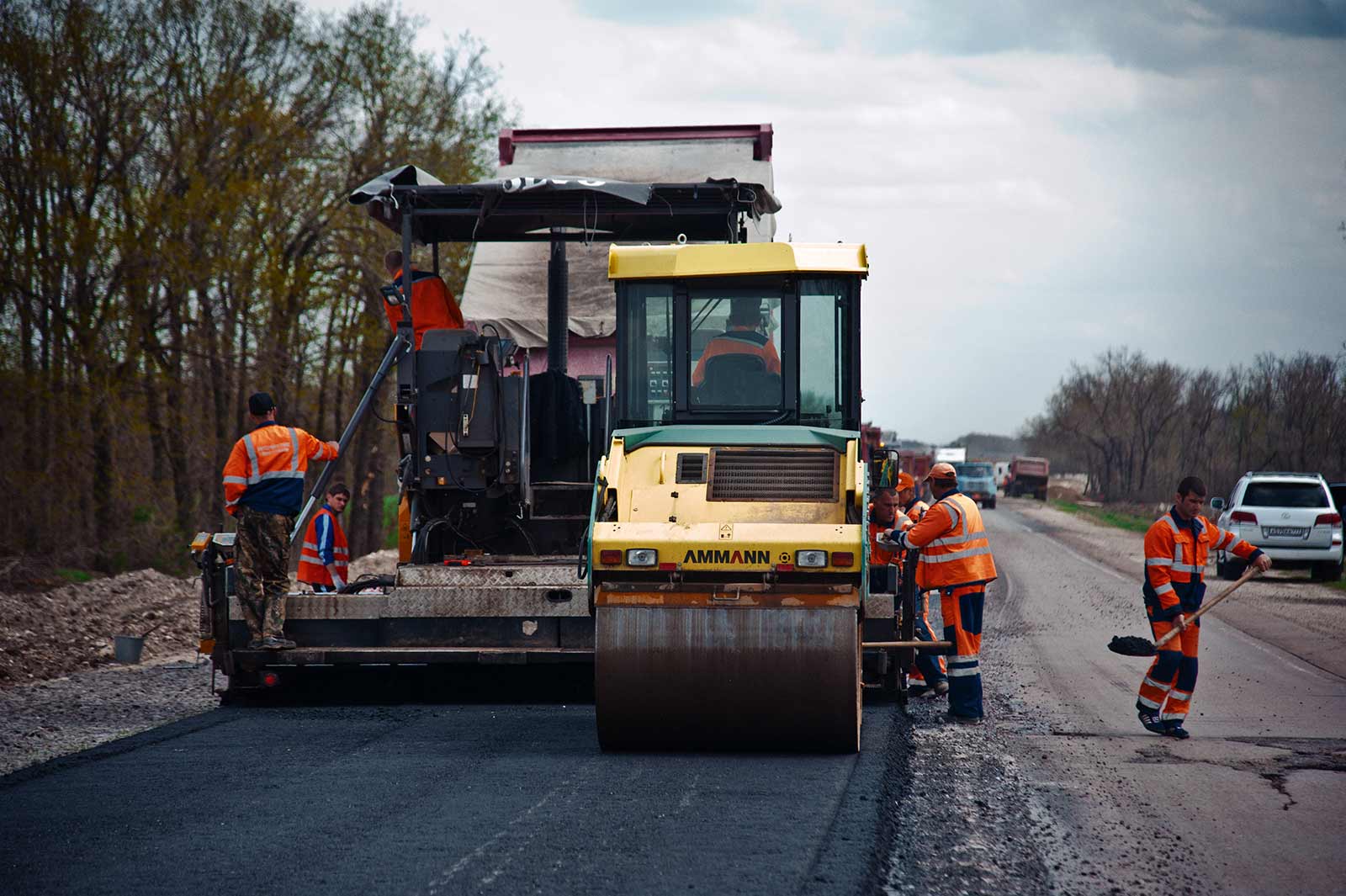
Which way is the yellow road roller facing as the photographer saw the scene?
facing away from the viewer

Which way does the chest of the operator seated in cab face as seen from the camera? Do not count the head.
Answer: away from the camera

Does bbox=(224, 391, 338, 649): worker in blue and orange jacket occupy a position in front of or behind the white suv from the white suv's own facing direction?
behind

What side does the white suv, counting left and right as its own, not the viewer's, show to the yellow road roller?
back

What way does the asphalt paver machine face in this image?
away from the camera

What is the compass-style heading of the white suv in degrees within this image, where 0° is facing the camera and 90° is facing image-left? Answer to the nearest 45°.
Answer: approximately 180°

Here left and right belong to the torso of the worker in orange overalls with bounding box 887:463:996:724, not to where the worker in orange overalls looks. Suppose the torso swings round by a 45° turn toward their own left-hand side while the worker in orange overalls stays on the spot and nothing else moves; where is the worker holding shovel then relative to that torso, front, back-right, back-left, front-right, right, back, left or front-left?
back

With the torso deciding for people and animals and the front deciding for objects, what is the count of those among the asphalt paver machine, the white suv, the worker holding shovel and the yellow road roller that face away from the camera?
3
